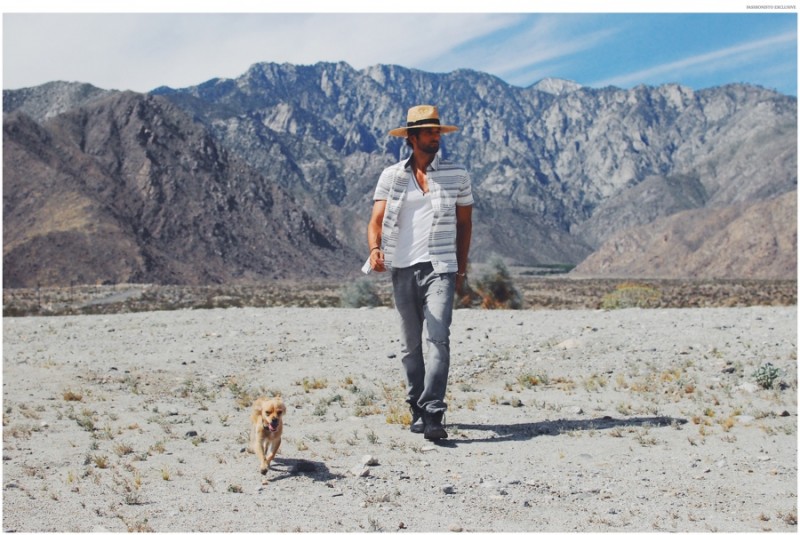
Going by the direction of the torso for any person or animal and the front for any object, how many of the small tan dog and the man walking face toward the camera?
2

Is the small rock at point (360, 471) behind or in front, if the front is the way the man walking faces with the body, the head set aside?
in front

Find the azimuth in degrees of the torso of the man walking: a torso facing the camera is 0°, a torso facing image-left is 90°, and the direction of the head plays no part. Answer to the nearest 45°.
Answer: approximately 0°

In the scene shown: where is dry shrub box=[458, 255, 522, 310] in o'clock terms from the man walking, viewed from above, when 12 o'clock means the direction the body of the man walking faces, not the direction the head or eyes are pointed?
The dry shrub is roughly at 6 o'clock from the man walking.

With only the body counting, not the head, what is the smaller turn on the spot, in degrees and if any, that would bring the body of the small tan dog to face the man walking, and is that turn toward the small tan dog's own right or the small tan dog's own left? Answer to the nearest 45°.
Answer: approximately 135° to the small tan dog's own left

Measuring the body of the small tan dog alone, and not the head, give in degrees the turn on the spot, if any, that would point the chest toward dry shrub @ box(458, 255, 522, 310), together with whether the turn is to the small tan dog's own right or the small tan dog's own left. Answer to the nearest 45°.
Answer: approximately 180°

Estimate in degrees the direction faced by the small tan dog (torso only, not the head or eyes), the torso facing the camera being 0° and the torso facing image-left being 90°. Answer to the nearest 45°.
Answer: approximately 0°

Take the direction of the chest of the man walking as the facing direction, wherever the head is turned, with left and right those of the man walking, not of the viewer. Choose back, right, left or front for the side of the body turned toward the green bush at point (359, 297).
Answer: back
